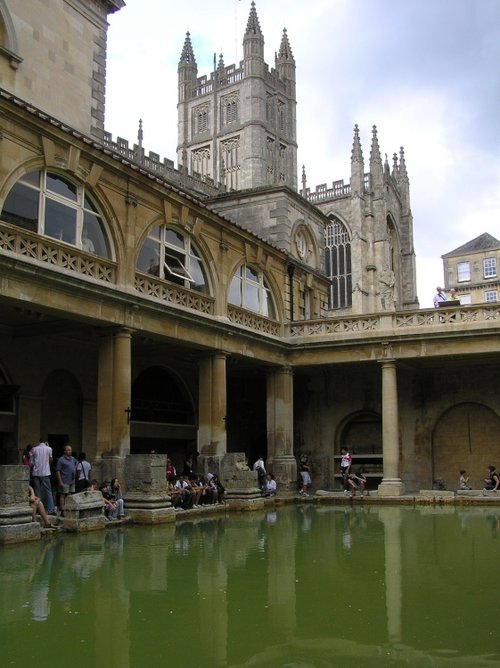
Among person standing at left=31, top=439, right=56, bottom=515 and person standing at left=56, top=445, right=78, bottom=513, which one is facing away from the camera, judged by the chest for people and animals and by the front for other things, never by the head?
person standing at left=31, top=439, right=56, bottom=515

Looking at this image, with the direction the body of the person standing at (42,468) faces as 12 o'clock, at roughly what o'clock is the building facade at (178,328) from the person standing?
The building facade is roughly at 1 o'clock from the person standing.

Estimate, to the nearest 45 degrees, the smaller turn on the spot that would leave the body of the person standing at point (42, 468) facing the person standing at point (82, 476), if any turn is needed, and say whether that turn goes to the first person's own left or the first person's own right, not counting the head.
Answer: approximately 45° to the first person's own right

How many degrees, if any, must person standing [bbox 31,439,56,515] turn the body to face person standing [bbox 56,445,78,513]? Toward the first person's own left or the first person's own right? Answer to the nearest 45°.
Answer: approximately 45° to the first person's own right

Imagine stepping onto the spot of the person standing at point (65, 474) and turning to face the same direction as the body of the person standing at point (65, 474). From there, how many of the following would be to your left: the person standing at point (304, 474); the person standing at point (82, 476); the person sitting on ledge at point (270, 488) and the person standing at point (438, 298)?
4

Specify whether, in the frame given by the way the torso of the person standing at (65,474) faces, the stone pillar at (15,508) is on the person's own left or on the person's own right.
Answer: on the person's own right

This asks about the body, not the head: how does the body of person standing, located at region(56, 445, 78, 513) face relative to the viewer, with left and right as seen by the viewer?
facing the viewer and to the right of the viewer

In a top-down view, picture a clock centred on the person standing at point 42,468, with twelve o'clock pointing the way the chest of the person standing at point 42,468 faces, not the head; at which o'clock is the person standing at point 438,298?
the person standing at point 438,298 is roughly at 2 o'clock from the person standing at point 42,468.

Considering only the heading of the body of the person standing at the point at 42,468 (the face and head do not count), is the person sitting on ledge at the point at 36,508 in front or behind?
behind

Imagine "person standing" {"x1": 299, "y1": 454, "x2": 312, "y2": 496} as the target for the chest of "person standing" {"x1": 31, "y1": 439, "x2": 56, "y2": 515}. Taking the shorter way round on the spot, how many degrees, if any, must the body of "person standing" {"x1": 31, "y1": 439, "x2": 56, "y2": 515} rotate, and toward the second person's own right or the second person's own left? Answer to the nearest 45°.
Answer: approximately 45° to the second person's own right

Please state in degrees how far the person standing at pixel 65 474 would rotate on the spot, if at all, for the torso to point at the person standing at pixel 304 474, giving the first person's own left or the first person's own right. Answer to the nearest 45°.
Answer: approximately 90° to the first person's own left

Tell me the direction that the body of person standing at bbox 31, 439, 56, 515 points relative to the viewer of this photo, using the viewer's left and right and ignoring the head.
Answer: facing away from the viewer

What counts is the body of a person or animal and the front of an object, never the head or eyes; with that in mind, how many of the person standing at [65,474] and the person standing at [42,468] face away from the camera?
1

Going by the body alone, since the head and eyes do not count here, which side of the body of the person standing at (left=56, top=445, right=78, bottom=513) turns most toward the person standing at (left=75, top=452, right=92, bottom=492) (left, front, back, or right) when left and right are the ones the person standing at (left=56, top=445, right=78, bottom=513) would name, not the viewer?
left
